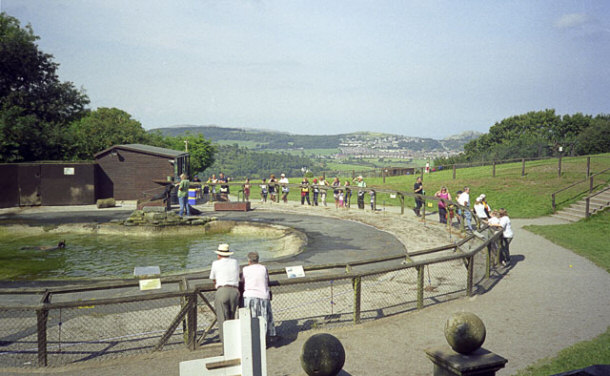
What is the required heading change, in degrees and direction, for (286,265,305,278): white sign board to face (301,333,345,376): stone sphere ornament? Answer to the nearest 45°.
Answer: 0° — it already faces it

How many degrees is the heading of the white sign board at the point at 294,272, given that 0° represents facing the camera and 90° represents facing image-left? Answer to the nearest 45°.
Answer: approximately 0°

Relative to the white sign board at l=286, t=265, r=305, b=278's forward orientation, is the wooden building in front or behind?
behind

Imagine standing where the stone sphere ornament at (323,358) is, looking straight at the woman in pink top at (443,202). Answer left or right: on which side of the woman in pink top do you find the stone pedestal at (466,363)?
right

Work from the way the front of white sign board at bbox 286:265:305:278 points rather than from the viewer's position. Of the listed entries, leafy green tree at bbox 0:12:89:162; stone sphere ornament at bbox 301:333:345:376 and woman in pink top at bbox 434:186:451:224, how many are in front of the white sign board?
1
